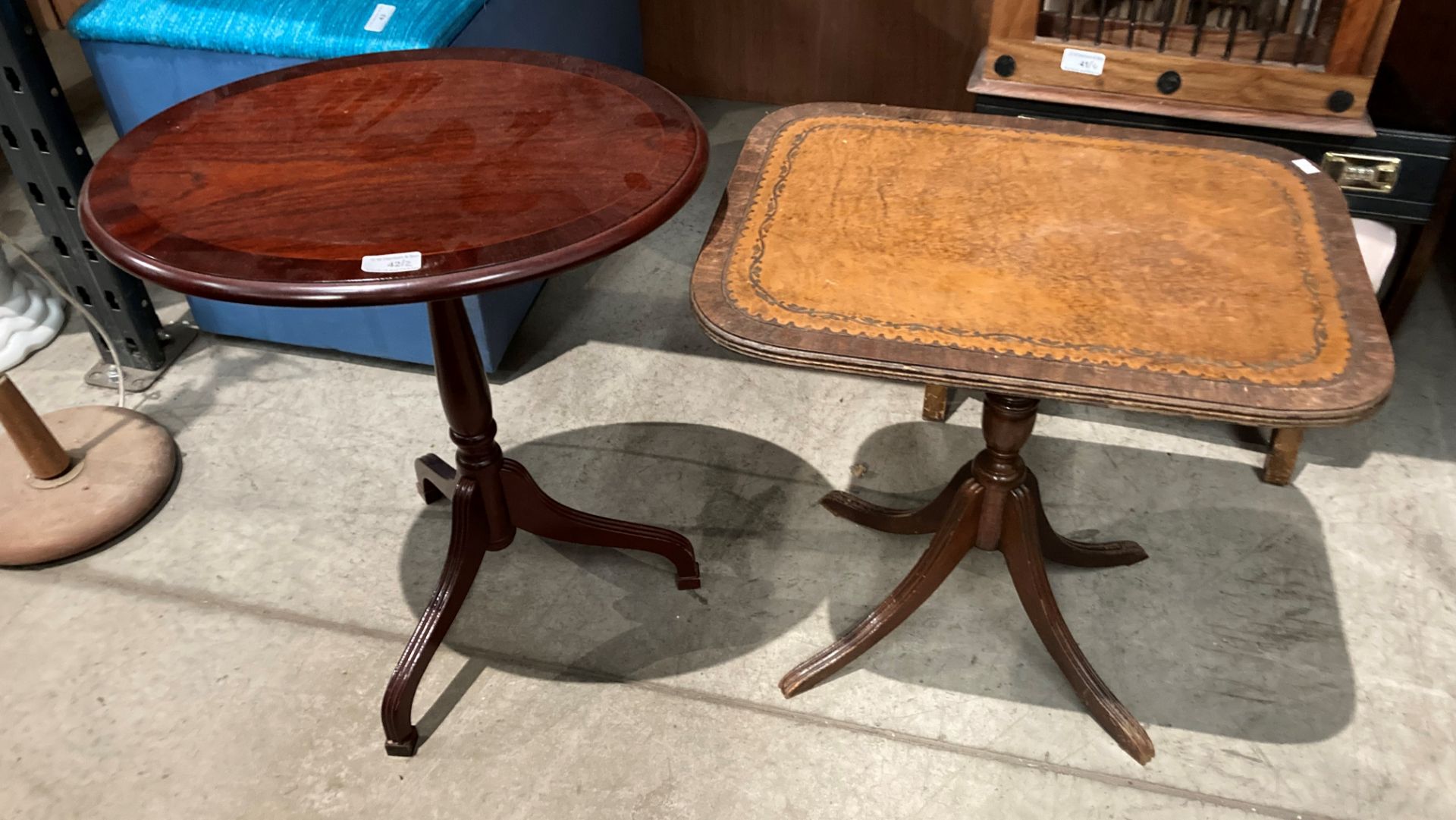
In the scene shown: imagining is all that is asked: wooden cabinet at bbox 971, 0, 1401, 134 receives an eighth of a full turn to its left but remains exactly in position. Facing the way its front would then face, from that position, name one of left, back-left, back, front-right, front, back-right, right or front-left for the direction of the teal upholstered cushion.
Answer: back-right

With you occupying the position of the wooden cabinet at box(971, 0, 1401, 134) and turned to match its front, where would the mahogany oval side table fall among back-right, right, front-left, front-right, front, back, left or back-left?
front-right

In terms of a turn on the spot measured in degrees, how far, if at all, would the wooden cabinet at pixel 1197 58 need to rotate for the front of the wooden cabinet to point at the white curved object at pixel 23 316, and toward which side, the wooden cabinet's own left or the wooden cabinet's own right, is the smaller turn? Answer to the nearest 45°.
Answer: approximately 90° to the wooden cabinet's own right

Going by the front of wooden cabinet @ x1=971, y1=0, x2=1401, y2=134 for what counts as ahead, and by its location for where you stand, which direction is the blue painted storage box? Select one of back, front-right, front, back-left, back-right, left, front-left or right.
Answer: right

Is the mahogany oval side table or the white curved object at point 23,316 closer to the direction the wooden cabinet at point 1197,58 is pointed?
the mahogany oval side table

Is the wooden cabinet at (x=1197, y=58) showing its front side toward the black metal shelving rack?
no

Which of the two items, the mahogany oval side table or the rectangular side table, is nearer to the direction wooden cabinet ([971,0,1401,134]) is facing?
the rectangular side table

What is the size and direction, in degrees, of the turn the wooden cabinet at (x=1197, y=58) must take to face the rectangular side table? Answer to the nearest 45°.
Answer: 0° — it already faces it

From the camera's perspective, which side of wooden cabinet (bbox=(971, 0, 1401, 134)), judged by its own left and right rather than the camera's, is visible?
front

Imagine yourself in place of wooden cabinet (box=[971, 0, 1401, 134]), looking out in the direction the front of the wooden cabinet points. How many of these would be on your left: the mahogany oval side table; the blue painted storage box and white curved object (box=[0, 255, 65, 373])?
0

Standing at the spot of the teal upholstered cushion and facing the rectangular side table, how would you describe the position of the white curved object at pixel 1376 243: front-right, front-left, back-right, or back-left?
front-left
